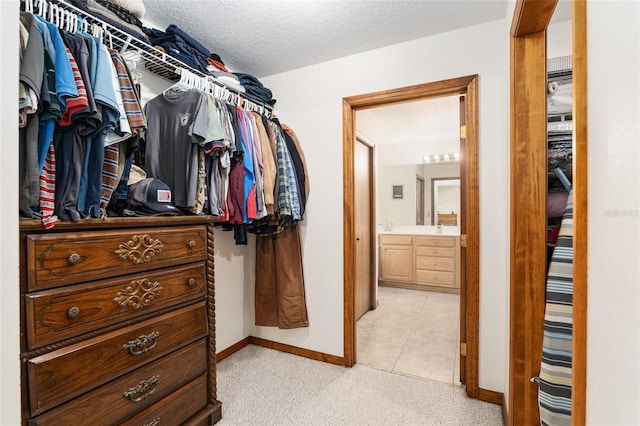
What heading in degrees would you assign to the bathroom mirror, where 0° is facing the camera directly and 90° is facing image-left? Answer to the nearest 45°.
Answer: approximately 0°

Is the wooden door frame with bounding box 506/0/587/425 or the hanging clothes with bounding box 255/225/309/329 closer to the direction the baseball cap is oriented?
the wooden door frame

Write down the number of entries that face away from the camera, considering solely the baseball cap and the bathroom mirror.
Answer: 0

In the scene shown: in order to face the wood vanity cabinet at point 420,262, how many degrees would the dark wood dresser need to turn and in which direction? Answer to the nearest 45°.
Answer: approximately 45° to its left

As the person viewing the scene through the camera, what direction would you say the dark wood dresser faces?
facing the viewer and to the right of the viewer

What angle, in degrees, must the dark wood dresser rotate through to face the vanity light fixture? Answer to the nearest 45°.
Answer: approximately 45° to its left

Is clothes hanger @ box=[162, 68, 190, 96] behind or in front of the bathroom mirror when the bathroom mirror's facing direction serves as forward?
in front

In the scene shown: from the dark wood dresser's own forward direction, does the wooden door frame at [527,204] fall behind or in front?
in front
